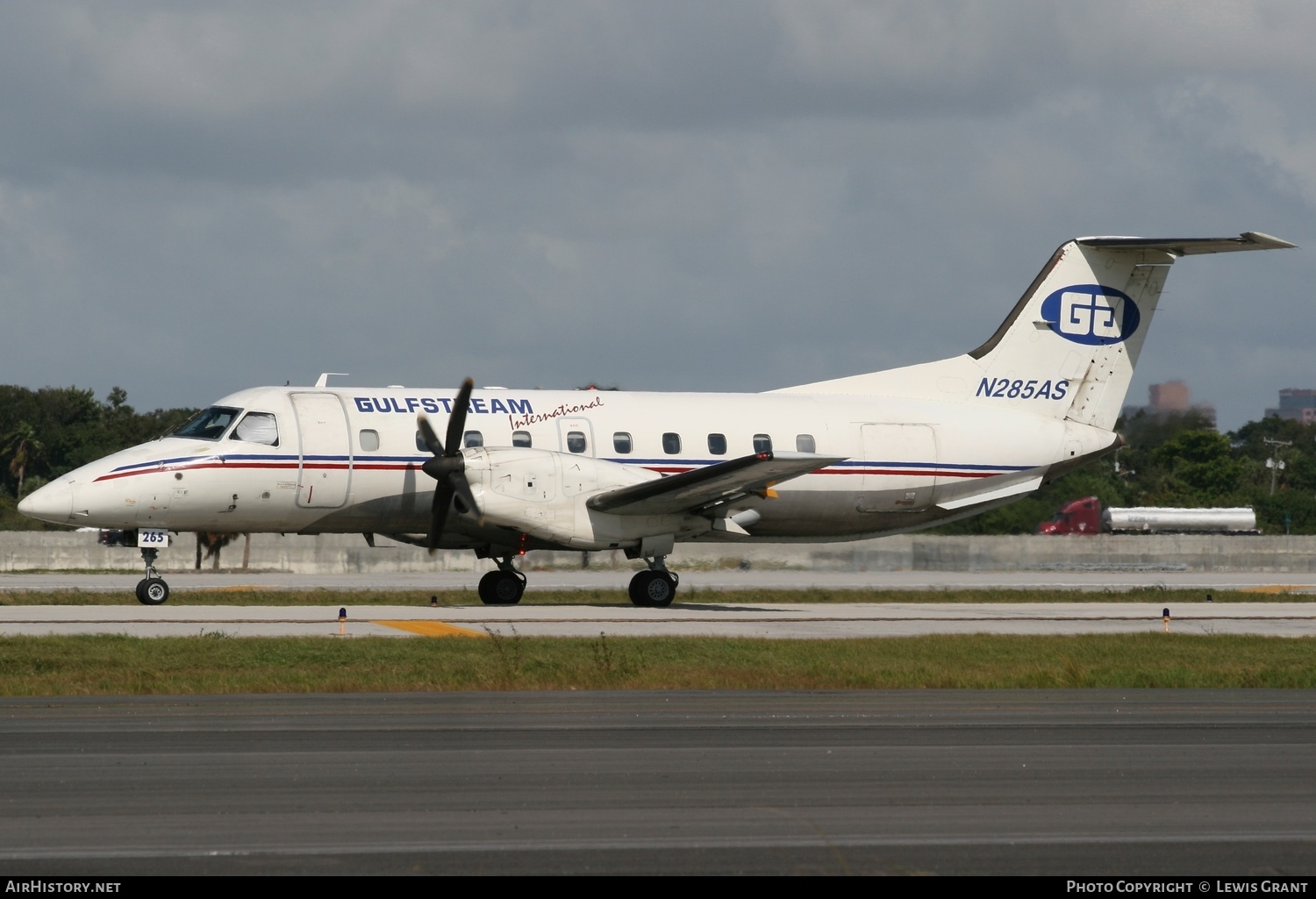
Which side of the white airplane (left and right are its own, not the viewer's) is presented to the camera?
left
